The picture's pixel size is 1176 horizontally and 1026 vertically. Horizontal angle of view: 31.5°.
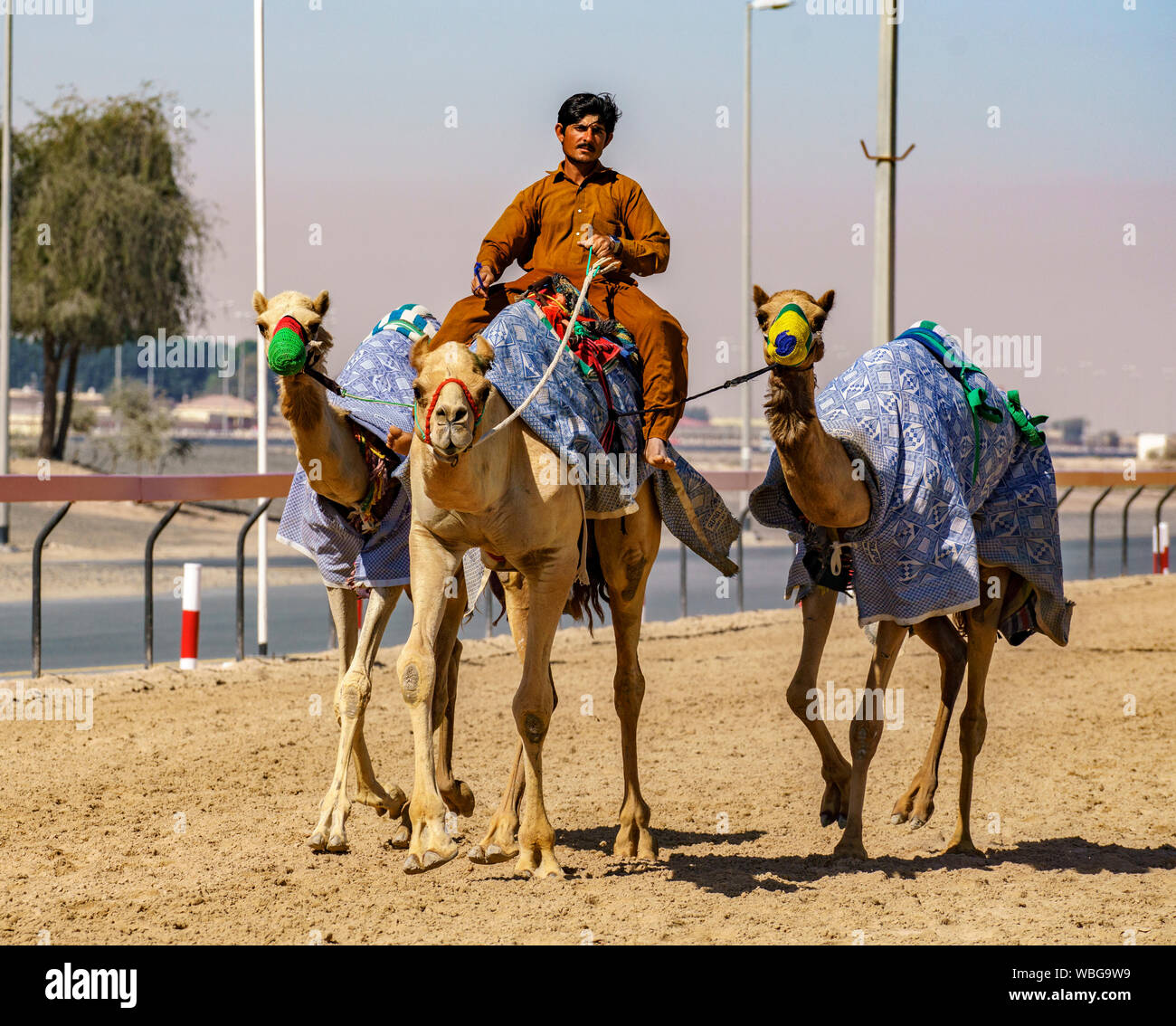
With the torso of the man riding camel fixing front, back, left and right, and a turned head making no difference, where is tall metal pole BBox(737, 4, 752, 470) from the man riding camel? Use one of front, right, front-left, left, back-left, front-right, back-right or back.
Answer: back

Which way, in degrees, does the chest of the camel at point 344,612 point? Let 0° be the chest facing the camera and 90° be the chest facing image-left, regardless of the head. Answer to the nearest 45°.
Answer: approximately 45°

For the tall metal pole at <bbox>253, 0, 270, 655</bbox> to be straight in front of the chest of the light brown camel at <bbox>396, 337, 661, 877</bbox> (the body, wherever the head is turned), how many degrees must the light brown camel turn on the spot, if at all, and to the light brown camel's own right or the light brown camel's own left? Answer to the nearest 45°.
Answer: approximately 135° to the light brown camel's own right

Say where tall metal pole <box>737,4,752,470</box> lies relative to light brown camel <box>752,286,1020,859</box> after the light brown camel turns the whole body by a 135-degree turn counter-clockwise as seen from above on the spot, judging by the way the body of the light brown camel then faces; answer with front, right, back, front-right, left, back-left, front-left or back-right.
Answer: left

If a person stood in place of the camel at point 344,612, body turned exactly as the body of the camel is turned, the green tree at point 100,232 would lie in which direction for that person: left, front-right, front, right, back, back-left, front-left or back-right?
back-right

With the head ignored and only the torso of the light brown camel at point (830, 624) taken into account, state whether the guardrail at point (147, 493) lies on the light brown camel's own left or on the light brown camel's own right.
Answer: on the light brown camel's own right
